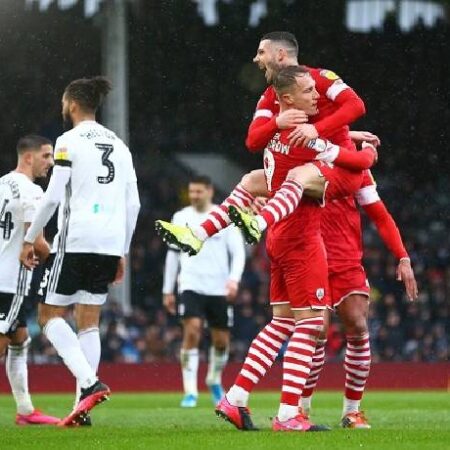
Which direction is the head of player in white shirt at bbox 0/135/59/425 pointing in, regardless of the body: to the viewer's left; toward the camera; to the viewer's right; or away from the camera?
to the viewer's right

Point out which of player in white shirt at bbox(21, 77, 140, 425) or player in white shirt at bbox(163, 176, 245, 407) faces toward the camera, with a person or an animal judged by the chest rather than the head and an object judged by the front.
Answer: player in white shirt at bbox(163, 176, 245, 407)

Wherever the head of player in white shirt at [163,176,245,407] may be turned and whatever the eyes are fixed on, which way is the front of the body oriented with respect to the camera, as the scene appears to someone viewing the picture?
toward the camera

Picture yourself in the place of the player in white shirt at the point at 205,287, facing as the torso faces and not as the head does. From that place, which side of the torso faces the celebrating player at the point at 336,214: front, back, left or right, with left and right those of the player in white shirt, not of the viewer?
front

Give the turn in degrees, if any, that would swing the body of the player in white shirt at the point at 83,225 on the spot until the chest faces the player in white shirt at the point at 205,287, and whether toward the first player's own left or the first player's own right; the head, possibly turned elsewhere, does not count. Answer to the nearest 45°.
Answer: approximately 45° to the first player's own right

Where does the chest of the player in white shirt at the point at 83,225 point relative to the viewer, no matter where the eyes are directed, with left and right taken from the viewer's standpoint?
facing away from the viewer and to the left of the viewer

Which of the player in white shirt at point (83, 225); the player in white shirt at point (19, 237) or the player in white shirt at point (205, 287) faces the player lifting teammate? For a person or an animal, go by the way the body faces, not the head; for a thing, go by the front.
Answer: the player in white shirt at point (205, 287)

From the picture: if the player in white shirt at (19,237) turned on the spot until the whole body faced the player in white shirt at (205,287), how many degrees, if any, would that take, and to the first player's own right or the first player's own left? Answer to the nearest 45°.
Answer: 0° — they already face them

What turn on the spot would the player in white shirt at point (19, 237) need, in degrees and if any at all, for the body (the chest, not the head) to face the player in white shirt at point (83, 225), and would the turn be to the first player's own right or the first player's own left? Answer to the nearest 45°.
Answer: approximately 90° to the first player's own right

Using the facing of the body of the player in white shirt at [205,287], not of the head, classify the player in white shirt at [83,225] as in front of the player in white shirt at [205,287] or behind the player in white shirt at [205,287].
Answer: in front
